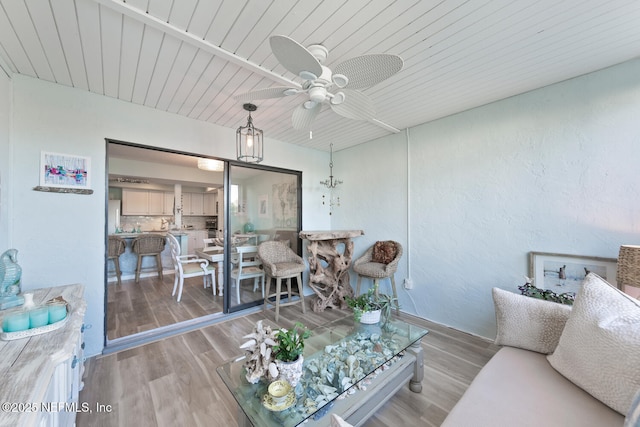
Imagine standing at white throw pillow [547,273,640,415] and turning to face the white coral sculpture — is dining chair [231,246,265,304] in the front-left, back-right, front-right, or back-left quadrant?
front-right

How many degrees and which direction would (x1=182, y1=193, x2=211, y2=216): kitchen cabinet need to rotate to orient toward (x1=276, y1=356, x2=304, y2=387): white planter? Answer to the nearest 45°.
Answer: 0° — it already faces it

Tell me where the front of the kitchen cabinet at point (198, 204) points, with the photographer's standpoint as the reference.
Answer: facing the viewer

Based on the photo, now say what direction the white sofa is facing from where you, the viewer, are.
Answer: facing to the left of the viewer

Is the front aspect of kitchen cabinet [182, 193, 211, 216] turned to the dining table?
yes

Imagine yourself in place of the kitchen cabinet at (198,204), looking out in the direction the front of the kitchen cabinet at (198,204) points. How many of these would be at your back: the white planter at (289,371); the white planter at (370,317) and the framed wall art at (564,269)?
0

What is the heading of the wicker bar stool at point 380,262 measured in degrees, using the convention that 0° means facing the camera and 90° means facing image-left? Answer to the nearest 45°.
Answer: approximately 45°

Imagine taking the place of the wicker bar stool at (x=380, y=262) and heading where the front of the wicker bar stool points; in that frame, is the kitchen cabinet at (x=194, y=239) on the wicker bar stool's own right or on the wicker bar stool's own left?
on the wicker bar stool's own right

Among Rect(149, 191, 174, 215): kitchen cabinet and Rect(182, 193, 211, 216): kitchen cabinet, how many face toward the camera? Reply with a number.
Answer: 2

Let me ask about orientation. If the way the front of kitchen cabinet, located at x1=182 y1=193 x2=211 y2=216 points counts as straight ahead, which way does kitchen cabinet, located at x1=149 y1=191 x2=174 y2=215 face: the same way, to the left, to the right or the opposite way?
the same way

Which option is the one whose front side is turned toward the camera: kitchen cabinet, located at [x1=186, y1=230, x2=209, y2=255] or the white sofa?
the kitchen cabinet

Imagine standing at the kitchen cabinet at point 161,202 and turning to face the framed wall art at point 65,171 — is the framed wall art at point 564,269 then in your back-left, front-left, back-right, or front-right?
front-left

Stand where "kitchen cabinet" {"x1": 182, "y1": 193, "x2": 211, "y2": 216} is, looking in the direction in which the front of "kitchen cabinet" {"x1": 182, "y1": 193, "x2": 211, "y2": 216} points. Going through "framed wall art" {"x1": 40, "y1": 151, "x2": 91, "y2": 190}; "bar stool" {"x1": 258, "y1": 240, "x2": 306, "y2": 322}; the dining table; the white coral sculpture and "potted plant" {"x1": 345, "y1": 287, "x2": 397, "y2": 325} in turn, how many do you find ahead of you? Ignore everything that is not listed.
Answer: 5

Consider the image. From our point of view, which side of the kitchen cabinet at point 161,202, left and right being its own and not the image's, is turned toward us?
front

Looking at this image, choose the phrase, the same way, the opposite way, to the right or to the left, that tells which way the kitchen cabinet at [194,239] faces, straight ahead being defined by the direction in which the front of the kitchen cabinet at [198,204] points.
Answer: the same way

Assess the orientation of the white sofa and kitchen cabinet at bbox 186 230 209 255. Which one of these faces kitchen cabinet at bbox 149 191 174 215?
the white sofa
